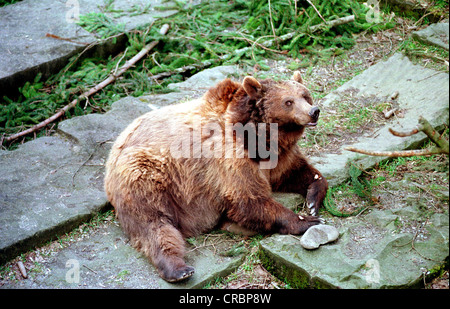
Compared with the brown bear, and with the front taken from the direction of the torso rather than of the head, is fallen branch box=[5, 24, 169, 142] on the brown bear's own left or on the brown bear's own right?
on the brown bear's own left

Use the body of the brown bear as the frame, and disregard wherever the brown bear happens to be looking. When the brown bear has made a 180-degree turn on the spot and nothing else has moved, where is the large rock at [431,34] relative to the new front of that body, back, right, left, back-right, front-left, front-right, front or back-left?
back-right

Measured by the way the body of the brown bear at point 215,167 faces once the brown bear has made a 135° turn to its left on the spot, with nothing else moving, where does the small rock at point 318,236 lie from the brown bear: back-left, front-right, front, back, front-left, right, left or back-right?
back

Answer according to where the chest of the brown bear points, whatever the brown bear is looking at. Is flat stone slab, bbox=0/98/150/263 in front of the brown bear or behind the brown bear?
behind

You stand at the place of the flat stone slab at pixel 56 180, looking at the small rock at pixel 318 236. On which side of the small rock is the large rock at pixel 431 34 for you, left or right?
left

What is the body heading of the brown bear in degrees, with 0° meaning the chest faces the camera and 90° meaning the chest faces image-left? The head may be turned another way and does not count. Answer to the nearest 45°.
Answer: approximately 270°

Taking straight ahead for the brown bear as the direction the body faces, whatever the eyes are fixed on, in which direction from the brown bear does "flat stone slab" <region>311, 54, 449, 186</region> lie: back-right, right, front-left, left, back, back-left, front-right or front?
front-left
